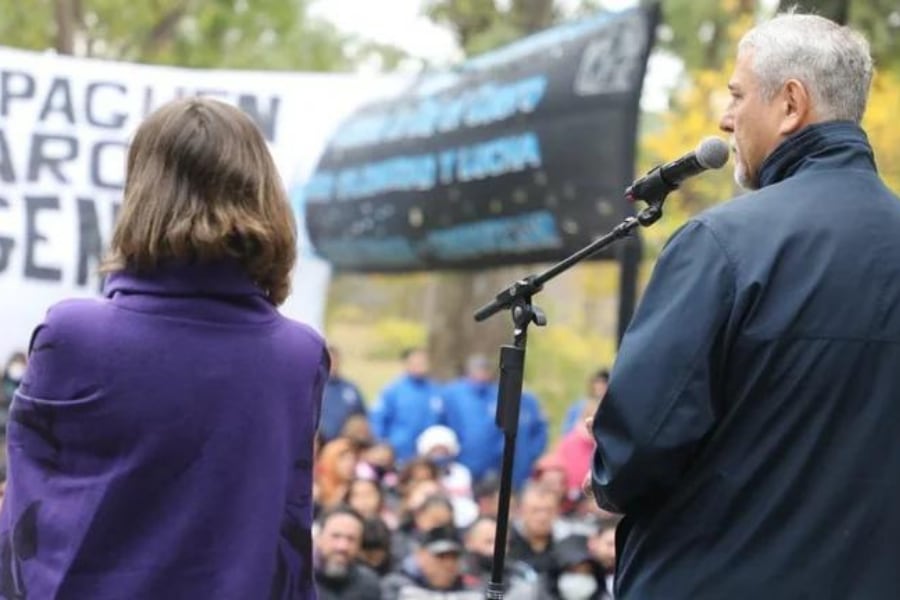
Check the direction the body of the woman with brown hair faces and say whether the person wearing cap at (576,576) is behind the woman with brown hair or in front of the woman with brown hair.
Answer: in front

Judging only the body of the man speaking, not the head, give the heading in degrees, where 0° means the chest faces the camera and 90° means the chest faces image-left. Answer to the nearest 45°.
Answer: approximately 135°

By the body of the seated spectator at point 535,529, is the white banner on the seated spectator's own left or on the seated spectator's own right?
on the seated spectator's own right

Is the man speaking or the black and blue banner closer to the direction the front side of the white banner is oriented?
the man speaking

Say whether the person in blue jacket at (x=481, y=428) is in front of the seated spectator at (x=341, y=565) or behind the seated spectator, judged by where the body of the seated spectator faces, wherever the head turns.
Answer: behind

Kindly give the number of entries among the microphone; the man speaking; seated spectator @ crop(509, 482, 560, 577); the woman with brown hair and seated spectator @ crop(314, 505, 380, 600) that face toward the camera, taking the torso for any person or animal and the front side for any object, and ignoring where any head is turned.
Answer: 2

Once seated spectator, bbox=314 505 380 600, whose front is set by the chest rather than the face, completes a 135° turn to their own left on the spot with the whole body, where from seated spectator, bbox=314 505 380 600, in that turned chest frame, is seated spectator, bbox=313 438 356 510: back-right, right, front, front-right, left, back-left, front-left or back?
front-left

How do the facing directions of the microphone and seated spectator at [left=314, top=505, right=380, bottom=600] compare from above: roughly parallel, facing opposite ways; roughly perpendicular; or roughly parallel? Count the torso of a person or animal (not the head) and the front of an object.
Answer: roughly perpendicular

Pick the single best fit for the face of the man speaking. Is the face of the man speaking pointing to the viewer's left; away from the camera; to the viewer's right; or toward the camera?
to the viewer's left

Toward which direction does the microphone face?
to the viewer's right

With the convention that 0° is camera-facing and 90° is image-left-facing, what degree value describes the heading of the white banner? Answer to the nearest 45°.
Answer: approximately 0°

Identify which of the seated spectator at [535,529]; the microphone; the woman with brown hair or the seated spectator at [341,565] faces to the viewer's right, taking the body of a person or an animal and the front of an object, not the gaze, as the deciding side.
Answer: the microphone

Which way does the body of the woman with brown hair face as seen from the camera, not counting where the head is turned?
away from the camera

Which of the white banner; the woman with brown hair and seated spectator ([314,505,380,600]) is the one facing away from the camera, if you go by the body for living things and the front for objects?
the woman with brown hair
